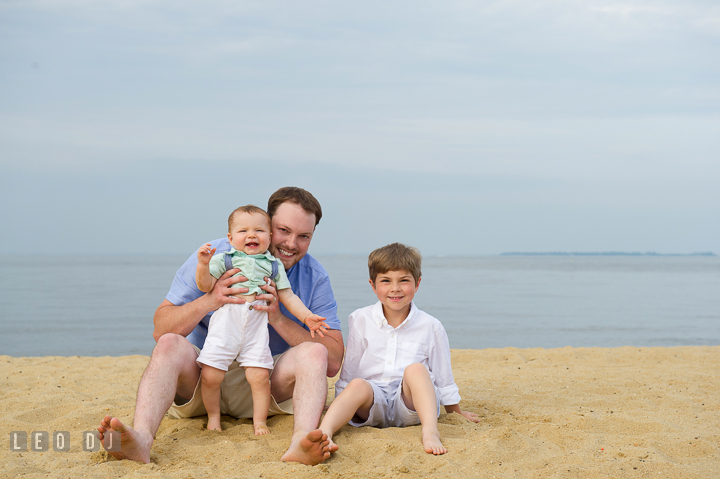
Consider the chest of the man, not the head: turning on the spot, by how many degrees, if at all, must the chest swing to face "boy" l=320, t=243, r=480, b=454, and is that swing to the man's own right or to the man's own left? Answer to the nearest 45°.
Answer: approximately 90° to the man's own left

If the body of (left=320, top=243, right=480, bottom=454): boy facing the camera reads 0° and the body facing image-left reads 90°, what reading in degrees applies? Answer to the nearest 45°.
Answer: approximately 0°

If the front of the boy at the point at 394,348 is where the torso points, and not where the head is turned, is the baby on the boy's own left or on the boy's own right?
on the boy's own right

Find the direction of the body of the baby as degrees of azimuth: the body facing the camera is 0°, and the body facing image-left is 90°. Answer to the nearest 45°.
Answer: approximately 0°

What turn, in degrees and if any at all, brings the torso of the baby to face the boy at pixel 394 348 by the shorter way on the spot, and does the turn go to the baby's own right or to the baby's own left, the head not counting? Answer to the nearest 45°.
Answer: approximately 90° to the baby's own left

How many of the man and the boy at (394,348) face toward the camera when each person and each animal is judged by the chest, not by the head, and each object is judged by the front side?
2
